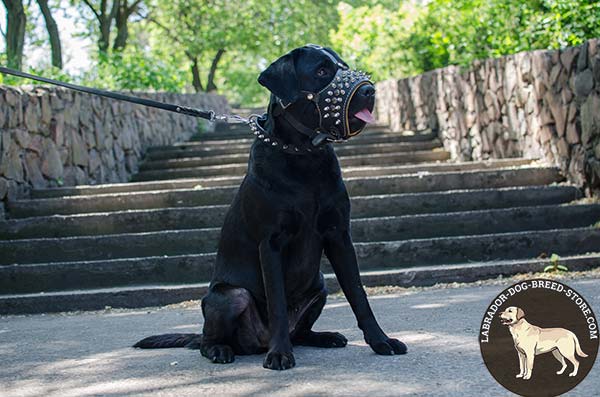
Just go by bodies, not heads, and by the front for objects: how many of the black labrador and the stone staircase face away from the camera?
0

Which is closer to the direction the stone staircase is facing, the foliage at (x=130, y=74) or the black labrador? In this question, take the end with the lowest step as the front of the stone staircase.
the black labrador

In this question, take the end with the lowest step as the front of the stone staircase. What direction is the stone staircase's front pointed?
toward the camera

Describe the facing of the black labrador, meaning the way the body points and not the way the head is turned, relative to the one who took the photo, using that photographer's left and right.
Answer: facing the viewer and to the right of the viewer

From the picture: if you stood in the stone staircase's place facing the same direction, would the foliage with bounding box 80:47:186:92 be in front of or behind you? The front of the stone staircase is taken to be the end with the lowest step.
behind

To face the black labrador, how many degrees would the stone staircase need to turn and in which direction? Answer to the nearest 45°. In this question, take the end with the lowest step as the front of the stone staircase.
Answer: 0° — it already faces it

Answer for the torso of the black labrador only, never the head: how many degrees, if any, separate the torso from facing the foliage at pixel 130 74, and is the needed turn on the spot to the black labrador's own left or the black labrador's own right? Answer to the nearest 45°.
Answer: approximately 135° to the black labrador's own left
